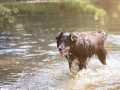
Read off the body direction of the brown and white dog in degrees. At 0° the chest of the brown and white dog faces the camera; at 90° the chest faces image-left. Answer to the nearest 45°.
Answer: approximately 45°
